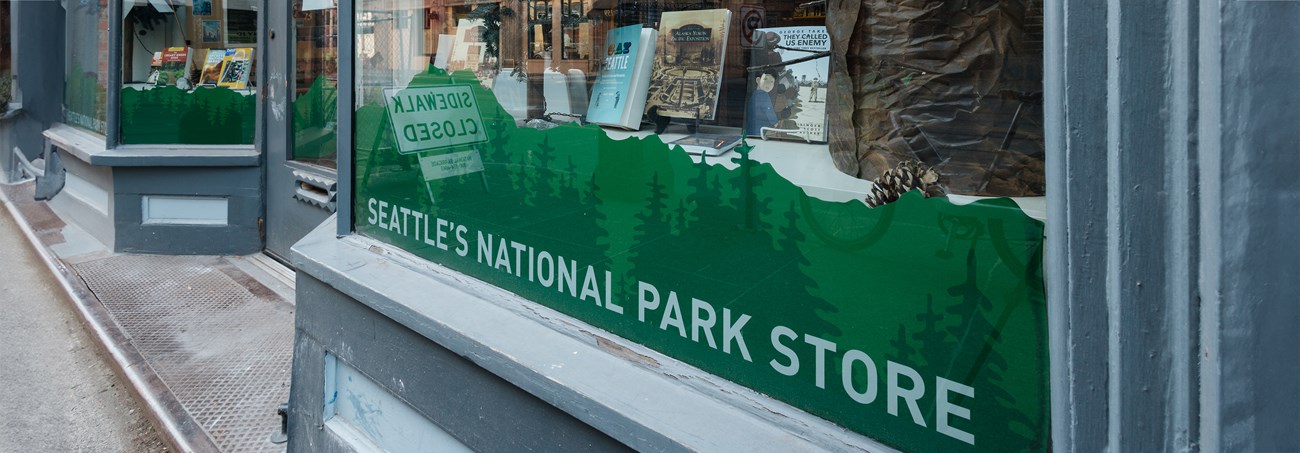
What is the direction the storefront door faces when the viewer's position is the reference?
facing the viewer and to the left of the viewer

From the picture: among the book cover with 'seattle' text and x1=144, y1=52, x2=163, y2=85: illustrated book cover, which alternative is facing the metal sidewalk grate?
the illustrated book cover

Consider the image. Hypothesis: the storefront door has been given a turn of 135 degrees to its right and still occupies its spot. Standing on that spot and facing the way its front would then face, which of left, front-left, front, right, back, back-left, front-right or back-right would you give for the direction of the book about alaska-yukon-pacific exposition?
back

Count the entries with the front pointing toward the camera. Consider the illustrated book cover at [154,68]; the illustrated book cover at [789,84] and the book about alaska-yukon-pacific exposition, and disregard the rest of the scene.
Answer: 3

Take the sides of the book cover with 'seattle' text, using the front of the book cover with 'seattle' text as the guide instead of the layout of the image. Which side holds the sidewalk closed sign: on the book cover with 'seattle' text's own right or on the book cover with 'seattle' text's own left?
on the book cover with 'seattle' text's own right

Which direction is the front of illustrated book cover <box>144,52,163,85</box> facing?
toward the camera

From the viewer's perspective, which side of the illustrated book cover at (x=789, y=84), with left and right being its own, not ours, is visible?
front

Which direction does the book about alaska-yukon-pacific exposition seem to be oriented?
toward the camera

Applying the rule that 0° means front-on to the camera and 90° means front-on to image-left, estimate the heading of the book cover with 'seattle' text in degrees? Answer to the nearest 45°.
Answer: approximately 45°
